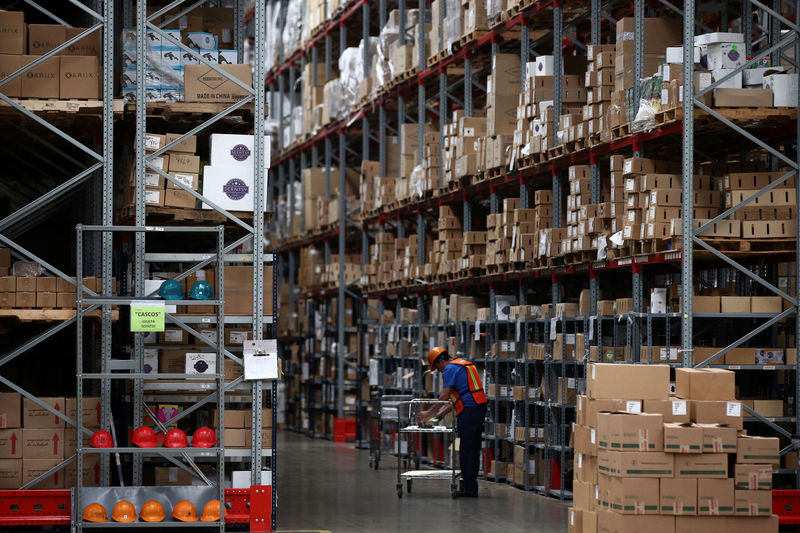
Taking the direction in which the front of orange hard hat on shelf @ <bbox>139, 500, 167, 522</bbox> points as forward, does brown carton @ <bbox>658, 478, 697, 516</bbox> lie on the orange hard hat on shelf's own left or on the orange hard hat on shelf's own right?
on the orange hard hat on shelf's own left

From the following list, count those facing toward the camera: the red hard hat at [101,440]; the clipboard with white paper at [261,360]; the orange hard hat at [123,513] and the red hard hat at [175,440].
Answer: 4

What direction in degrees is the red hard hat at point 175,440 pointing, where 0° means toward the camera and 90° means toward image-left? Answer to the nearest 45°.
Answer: approximately 0°

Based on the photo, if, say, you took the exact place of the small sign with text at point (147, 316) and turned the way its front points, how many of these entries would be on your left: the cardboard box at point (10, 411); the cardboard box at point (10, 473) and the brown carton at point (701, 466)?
1

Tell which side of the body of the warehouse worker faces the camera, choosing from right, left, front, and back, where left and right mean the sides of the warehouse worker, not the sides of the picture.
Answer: left

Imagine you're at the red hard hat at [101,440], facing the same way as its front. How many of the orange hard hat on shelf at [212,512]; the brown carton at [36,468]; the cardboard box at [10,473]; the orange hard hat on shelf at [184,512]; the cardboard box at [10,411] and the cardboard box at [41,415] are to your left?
2

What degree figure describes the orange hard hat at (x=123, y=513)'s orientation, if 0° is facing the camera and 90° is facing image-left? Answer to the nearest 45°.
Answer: approximately 0°

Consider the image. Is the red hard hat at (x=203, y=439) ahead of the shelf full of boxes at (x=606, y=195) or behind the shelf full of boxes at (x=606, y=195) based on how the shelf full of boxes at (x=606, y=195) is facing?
ahead

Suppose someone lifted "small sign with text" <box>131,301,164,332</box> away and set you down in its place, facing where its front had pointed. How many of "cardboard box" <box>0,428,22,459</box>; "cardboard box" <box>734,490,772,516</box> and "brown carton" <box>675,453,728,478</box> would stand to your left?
2

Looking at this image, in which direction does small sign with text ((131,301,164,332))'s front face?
toward the camera

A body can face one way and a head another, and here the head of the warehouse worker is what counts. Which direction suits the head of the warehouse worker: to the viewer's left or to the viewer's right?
to the viewer's left

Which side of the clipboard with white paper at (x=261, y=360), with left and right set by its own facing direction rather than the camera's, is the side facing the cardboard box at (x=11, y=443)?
right

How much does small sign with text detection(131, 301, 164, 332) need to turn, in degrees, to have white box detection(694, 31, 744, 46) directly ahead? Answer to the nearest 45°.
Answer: approximately 90° to its left

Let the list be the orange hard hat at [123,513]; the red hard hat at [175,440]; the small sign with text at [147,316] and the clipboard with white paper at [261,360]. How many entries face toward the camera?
4

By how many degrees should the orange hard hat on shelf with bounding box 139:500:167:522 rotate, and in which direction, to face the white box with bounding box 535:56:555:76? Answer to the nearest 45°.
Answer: approximately 135° to its left

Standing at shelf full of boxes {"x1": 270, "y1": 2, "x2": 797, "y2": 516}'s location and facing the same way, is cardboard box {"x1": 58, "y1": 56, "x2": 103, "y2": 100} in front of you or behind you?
in front
